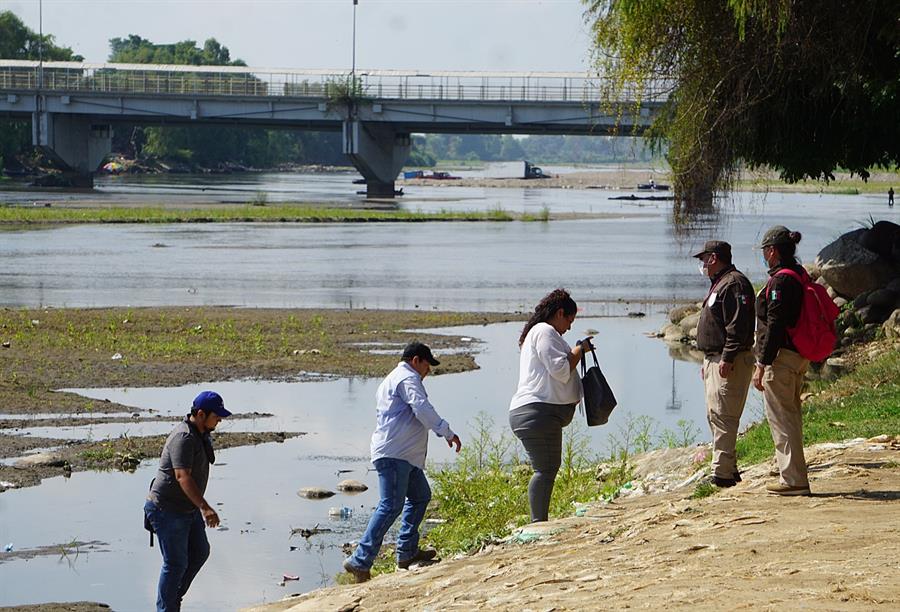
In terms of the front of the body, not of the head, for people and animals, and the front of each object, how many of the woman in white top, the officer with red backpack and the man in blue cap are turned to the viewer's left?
1

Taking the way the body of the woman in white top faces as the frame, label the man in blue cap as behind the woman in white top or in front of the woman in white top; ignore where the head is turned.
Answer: behind

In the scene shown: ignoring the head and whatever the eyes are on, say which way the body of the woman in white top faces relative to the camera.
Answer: to the viewer's right

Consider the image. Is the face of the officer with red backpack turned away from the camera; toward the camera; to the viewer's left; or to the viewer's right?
to the viewer's left

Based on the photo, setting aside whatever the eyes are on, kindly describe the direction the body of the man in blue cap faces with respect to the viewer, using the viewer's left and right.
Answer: facing to the right of the viewer

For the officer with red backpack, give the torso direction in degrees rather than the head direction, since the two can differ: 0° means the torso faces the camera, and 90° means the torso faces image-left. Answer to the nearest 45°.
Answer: approximately 90°

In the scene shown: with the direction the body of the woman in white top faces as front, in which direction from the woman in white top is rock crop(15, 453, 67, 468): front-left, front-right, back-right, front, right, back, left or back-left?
back-left

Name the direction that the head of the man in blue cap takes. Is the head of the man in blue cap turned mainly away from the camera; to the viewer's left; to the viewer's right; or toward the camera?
to the viewer's right

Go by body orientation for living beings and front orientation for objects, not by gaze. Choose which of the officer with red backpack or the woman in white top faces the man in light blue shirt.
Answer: the officer with red backpack

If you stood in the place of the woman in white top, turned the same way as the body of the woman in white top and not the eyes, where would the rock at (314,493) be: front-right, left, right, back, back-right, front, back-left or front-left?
back-left

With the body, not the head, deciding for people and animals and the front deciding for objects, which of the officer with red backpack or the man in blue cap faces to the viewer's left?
the officer with red backpack
